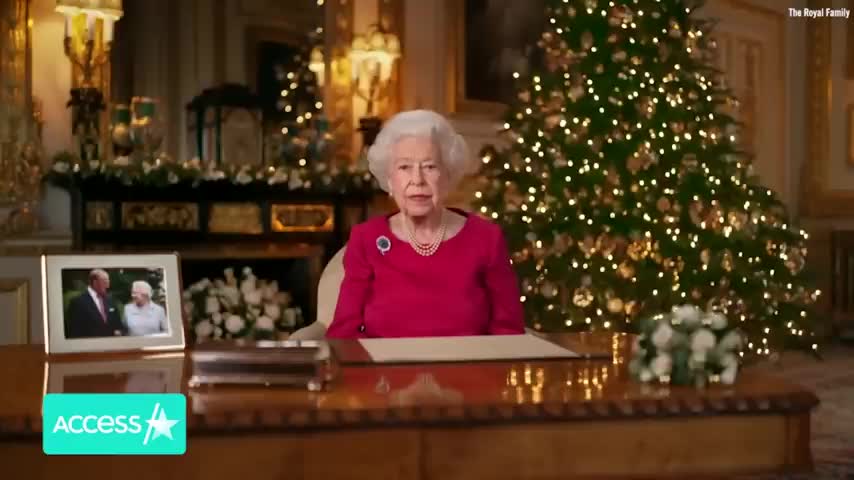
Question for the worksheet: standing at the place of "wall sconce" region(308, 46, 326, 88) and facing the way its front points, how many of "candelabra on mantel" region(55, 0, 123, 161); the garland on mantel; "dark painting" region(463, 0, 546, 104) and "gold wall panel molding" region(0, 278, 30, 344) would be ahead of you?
3

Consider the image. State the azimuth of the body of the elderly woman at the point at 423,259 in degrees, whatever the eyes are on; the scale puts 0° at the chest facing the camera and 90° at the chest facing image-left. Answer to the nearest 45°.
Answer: approximately 0°

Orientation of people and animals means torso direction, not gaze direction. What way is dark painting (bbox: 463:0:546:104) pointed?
toward the camera

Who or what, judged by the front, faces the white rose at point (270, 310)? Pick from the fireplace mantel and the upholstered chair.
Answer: the fireplace mantel

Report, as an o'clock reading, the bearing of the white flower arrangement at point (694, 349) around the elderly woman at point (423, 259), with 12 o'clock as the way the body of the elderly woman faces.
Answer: The white flower arrangement is roughly at 11 o'clock from the elderly woman.

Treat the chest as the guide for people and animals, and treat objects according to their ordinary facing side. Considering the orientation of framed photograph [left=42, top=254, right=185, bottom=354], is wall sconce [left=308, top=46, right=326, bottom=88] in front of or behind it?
behind

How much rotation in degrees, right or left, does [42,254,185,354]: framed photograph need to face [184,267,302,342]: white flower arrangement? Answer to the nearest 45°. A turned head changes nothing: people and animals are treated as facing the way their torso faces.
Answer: approximately 180°

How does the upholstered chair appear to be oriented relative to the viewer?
toward the camera

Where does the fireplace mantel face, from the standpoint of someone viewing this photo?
facing the viewer

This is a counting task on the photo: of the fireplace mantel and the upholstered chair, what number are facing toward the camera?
2

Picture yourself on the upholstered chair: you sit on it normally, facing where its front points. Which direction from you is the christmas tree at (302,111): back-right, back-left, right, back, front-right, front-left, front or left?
back

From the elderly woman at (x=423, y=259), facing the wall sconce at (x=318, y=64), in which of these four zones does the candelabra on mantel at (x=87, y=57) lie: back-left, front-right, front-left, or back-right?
front-left

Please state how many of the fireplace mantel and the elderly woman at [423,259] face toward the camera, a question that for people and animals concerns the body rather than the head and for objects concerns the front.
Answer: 2
